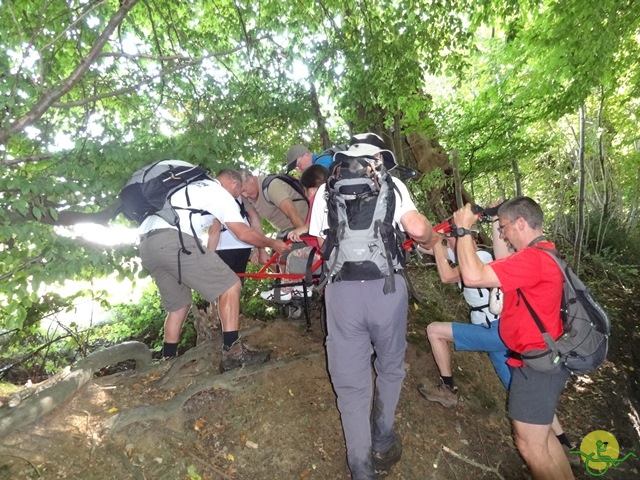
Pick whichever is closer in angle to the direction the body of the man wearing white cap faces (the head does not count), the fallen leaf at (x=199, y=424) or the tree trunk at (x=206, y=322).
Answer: the tree trunk

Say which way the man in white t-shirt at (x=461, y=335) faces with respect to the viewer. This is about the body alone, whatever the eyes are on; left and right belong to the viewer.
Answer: facing to the left of the viewer

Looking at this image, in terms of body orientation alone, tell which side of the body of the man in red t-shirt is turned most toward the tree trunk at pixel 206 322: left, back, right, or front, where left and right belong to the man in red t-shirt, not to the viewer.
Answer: front

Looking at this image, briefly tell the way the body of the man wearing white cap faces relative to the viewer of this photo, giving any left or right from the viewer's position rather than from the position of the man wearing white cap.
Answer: facing away from the viewer

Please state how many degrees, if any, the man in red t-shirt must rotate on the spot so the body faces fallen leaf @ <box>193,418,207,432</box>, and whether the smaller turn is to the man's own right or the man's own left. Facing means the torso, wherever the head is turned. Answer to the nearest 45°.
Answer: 0° — they already face it

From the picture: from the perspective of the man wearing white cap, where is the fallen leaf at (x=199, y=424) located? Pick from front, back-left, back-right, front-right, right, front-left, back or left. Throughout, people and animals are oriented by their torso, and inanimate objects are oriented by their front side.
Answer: left

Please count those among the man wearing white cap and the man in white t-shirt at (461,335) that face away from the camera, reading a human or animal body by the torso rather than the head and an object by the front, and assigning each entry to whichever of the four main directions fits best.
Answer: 1

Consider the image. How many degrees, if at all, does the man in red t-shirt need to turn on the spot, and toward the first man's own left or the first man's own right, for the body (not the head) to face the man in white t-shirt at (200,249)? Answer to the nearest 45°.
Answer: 0° — they already face them

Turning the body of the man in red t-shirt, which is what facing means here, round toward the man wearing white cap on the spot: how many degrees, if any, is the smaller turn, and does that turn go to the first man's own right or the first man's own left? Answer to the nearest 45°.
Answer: approximately 45° to the first man's own left

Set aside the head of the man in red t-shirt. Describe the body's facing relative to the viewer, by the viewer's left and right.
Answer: facing to the left of the viewer

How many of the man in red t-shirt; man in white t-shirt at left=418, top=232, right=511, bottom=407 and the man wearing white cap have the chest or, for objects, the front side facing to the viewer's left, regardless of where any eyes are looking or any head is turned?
2

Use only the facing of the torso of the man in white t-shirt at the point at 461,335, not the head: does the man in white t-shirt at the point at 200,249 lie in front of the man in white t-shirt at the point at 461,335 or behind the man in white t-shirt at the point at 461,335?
in front

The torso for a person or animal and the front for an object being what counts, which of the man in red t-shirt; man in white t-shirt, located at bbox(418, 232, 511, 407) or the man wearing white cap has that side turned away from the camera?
the man wearing white cap

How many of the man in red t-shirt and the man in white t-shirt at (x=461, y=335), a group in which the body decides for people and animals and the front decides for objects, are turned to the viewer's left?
2
